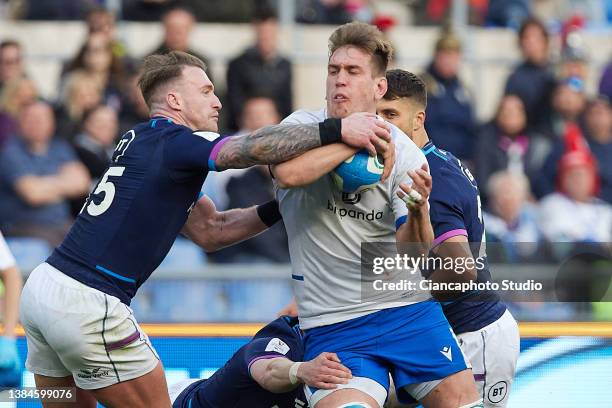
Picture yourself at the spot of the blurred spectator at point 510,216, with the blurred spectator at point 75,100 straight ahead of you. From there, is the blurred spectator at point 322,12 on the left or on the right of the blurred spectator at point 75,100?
right

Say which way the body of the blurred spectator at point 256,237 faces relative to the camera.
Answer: toward the camera

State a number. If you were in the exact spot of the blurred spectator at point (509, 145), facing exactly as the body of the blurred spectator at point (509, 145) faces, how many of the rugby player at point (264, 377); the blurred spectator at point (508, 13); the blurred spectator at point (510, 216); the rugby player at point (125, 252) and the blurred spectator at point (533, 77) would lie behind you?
2

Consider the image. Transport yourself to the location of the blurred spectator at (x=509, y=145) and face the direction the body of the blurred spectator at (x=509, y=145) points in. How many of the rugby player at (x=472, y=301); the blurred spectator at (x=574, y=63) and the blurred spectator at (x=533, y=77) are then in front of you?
1

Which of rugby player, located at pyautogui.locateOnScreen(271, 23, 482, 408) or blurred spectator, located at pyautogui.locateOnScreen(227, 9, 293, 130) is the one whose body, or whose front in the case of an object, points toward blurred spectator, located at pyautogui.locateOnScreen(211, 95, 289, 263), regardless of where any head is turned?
blurred spectator, located at pyautogui.locateOnScreen(227, 9, 293, 130)

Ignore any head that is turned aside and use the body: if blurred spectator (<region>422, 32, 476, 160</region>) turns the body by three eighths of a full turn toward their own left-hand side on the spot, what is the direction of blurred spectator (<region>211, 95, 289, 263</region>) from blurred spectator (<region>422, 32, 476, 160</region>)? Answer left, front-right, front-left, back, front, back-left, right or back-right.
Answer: back

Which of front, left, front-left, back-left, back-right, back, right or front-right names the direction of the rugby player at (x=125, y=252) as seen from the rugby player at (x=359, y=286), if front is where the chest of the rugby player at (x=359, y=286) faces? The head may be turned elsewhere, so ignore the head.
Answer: right

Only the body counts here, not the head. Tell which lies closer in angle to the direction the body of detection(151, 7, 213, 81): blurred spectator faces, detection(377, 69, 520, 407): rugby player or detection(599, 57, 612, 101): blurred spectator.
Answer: the rugby player

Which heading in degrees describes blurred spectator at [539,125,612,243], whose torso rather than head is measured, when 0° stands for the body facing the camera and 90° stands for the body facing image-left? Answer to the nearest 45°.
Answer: approximately 0°

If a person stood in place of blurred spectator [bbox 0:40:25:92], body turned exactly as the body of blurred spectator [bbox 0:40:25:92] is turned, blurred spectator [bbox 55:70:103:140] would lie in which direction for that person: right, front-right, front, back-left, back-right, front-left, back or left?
front-left

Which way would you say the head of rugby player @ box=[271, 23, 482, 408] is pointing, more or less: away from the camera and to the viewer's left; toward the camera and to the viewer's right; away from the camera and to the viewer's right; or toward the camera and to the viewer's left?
toward the camera and to the viewer's left

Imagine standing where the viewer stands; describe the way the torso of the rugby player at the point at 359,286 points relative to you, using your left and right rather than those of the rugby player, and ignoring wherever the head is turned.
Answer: facing the viewer

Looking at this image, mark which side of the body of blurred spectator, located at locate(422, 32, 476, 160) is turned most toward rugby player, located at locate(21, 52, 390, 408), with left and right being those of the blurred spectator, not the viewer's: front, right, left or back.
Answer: front

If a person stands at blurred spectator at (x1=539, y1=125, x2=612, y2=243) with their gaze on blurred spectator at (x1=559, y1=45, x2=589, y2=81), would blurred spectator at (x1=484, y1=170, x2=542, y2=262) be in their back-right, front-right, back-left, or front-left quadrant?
back-left

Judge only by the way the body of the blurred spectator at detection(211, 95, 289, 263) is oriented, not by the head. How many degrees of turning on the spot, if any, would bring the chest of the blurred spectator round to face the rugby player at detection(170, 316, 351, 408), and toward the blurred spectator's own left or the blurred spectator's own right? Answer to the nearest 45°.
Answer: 0° — they already face them

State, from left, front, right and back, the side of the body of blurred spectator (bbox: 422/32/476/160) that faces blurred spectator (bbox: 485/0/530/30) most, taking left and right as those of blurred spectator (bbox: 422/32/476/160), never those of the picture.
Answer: back

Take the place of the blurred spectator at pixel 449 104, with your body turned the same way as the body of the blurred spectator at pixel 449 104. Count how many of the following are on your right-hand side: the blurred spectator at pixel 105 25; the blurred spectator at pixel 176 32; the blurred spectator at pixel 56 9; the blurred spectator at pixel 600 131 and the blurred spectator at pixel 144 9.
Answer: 4
